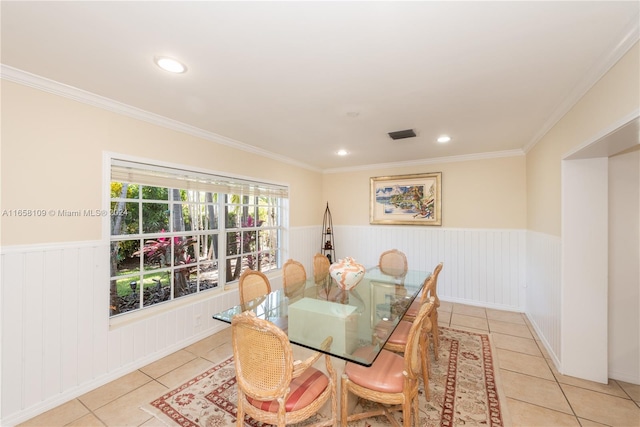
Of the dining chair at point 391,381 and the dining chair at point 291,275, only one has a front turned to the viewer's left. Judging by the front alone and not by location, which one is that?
the dining chair at point 391,381

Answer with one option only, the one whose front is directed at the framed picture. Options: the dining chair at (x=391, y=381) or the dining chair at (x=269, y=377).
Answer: the dining chair at (x=269, y=377)

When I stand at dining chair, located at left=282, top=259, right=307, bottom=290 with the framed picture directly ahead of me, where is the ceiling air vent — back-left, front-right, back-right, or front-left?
front-right

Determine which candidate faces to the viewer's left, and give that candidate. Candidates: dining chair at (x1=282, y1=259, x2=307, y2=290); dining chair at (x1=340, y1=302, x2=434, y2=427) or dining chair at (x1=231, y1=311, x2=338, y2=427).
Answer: dining chair at (x1=340, y1=302, x2=434, y2=427)

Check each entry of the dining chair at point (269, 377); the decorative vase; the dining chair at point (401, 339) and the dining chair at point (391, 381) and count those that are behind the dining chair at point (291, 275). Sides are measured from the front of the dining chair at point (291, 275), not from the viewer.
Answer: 0

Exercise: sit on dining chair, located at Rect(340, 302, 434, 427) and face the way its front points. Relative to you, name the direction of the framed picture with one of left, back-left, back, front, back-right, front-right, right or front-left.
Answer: right

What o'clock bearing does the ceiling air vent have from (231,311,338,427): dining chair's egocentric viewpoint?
The ceiling air vent is roughly at 12 o'clock from the dining chair.

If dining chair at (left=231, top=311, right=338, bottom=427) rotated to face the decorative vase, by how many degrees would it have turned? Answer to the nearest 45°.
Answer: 0° — it already faces it

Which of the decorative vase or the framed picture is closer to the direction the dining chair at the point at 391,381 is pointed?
the decorative vase

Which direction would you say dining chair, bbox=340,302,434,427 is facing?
to the viewer's left

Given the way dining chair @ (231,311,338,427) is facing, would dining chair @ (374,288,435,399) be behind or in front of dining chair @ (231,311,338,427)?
in front

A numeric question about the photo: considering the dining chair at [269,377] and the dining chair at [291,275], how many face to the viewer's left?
0

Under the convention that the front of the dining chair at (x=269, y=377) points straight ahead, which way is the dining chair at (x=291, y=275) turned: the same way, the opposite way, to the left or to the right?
to the right

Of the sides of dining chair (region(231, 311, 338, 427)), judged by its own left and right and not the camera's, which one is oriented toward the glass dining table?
front

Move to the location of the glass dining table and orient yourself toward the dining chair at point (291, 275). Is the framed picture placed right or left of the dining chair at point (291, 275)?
right
